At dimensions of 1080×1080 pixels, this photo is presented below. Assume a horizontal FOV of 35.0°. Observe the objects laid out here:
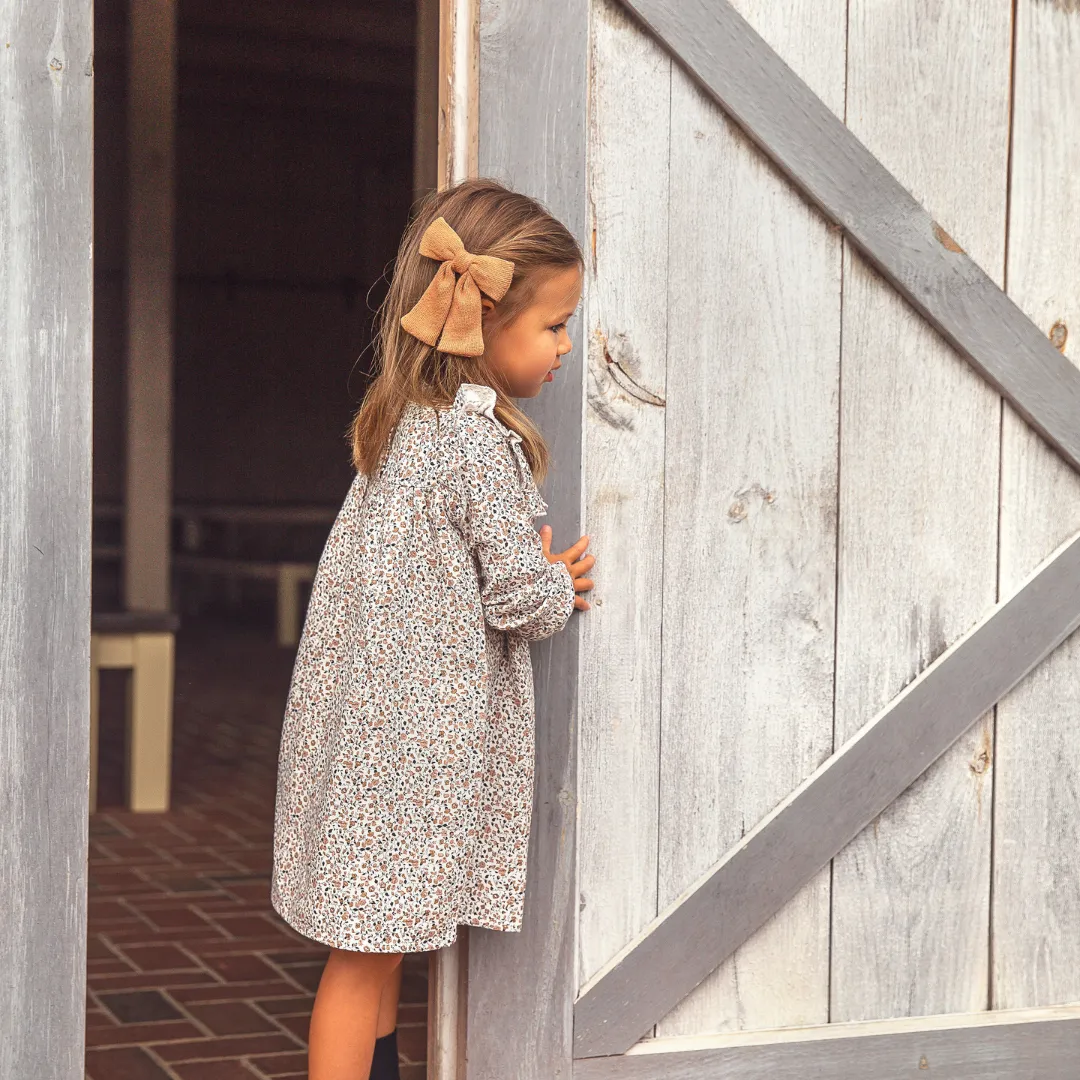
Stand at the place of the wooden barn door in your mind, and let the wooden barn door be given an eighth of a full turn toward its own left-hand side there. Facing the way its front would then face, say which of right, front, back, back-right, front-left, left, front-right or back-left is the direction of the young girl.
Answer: right

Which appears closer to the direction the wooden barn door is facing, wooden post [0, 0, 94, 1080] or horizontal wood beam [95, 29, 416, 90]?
the wooden post

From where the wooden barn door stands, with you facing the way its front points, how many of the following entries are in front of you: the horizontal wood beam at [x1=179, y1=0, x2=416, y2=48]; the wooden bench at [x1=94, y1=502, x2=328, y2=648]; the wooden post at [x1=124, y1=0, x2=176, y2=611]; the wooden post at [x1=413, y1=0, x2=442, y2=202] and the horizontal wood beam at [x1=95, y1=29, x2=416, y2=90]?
0

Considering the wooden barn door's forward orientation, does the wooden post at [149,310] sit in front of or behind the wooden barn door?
behind

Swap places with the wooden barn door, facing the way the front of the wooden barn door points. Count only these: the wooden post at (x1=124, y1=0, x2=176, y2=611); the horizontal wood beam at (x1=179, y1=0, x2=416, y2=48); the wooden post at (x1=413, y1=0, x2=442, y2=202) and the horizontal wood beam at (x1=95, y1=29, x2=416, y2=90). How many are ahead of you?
0

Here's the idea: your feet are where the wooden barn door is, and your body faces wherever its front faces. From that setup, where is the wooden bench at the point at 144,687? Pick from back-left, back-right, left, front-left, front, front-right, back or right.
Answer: back-right

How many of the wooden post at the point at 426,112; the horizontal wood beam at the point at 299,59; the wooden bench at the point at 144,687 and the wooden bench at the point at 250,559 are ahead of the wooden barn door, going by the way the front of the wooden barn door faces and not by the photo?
0

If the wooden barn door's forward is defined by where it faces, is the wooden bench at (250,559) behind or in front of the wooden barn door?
behind

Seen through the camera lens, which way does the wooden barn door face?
facing the viewer

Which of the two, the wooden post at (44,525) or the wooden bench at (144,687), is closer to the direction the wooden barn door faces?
the wooden post

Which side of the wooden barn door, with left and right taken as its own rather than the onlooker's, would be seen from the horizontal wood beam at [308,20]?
back

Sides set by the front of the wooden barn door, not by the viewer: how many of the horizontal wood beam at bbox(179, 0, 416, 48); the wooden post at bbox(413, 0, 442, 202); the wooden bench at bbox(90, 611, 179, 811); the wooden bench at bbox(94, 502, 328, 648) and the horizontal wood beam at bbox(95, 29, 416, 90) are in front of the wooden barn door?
0

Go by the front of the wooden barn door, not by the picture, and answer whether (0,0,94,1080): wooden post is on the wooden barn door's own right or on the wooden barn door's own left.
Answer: on the wooden barn door's own right

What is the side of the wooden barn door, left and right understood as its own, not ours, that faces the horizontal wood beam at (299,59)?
back

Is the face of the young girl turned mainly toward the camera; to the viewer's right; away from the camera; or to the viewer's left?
to the viewer's right

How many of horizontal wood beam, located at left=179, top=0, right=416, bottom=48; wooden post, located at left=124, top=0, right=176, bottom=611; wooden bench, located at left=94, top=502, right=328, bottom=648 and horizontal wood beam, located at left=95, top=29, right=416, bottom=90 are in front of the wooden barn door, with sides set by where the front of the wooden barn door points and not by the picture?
0

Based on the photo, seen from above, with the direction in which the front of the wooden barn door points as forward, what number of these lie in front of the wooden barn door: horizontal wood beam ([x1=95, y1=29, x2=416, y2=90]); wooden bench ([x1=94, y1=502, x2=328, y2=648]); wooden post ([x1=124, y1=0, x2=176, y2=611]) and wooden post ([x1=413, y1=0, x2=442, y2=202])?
0
